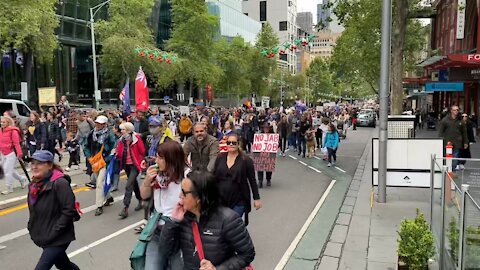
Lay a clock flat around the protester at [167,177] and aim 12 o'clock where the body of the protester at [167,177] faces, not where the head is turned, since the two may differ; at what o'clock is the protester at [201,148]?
the protester at [201,148] is roughly at 5 o'clock from the protester at [167,177].

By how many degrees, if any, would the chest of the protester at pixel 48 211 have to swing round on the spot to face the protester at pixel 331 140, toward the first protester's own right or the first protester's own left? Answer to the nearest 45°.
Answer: approximately 180°

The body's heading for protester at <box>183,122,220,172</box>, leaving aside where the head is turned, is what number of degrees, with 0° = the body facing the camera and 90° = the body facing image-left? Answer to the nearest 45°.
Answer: approximately 0°

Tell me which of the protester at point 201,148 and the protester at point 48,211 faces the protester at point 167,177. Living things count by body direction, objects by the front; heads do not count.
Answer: the protester at point 201,148

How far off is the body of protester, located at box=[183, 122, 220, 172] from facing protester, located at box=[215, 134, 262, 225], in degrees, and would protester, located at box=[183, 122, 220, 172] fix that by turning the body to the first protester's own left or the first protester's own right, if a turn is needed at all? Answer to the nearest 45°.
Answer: approximately 45° to the first protester's own left

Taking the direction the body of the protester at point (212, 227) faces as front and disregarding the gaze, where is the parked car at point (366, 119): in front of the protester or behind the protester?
behind

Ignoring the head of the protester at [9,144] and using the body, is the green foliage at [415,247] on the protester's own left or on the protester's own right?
on the protester's own left

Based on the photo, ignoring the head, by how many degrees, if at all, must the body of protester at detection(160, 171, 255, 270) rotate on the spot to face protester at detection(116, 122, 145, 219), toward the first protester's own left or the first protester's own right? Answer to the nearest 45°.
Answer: approximately 135° to the first protester's own right

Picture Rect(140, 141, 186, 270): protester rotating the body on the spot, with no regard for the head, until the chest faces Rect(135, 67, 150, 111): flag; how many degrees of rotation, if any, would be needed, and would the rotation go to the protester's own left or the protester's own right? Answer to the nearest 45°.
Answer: approximately 135° to the protester's own right
